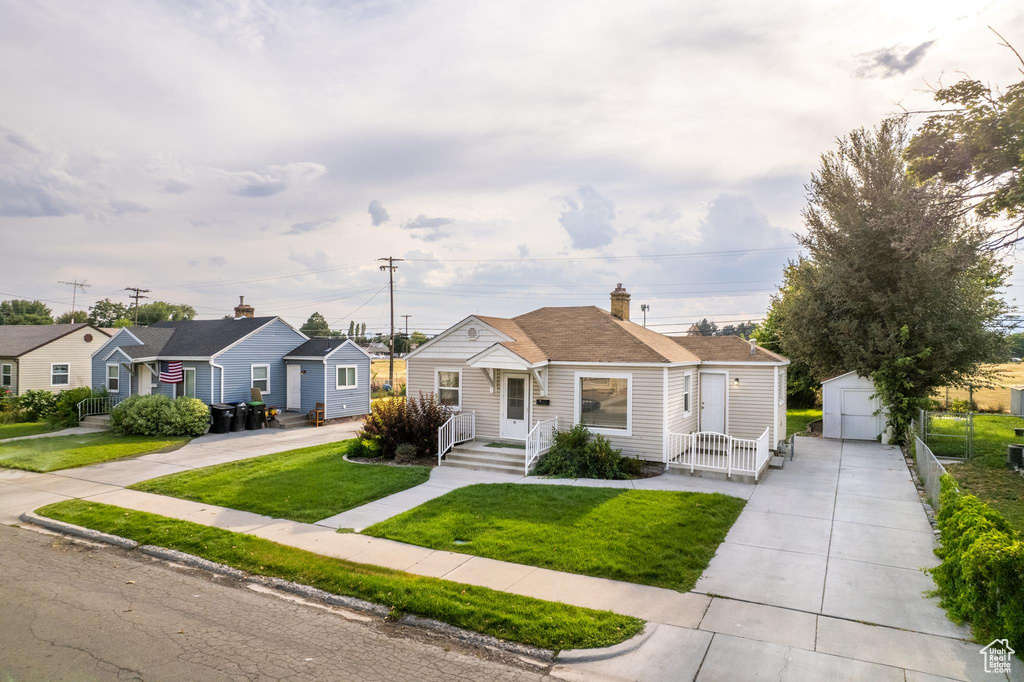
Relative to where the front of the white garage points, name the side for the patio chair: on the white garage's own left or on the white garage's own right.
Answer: on the white garage's own right

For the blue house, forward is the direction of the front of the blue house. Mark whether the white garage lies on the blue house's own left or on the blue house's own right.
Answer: on the blue house's own left

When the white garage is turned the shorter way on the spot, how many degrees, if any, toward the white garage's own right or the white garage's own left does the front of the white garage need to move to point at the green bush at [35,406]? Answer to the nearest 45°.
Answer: approximately 90° to the white garage's own right

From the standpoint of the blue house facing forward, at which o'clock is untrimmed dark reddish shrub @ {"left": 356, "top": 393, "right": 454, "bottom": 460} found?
The untrimmed dark reddish shrub is roughly at 10 o'clock from the blue house.

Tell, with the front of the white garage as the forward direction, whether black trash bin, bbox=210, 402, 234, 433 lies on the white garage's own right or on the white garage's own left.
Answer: on the white garage's own right

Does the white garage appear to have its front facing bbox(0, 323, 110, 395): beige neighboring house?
no

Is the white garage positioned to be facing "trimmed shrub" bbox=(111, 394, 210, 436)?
no

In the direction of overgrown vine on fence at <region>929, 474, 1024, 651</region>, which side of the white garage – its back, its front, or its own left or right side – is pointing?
front

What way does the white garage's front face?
toward the camera

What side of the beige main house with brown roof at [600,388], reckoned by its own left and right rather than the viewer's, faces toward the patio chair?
right

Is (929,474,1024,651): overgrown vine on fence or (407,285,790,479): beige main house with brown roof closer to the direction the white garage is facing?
the overgrown vine on fence

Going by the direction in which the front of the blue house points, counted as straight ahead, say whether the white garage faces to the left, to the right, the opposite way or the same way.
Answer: the same way

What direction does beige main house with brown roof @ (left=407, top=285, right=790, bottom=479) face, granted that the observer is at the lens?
facing the viewer and to the left of the viewer

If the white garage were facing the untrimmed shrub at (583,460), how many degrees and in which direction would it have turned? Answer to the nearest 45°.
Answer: approximately 45° to its right

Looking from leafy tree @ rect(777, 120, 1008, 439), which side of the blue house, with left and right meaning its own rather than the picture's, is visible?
left

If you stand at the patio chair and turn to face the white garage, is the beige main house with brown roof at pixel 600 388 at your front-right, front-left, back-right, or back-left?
front-right
